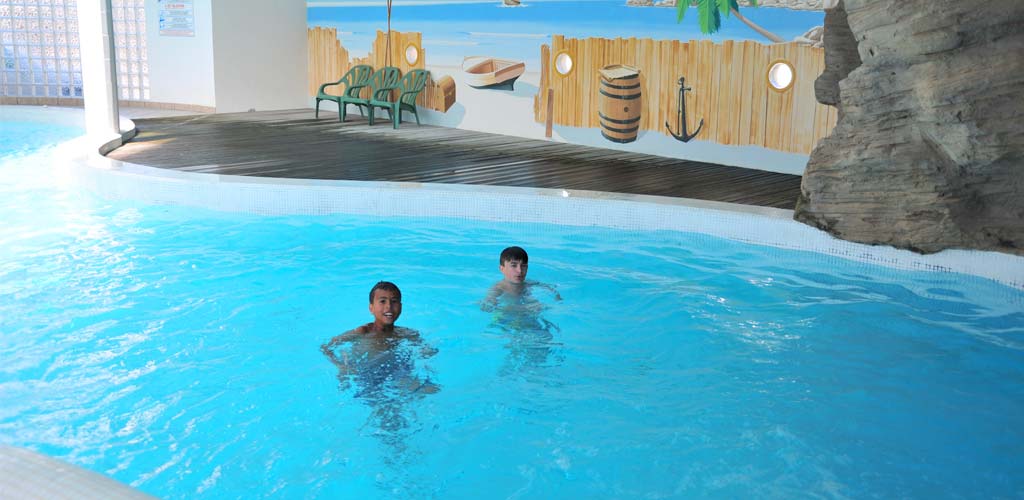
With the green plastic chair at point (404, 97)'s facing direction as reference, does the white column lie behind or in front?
in front

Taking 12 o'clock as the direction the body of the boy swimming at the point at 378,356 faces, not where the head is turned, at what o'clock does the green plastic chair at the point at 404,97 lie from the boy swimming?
The green plastic chair is roughly at 6 o'clock from the boy swimming.

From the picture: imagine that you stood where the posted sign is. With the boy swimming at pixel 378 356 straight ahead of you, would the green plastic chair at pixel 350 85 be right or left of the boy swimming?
left

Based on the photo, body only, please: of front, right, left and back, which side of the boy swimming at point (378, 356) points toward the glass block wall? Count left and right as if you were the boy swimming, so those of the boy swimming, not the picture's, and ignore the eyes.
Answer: back

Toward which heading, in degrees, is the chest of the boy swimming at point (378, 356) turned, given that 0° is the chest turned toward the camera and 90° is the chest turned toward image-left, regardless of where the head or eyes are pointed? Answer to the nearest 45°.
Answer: approximately 0°

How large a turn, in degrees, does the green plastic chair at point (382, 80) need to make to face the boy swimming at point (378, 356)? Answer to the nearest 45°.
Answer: approximately 45° to its left

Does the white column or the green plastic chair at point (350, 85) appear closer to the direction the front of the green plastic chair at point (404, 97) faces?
the white column

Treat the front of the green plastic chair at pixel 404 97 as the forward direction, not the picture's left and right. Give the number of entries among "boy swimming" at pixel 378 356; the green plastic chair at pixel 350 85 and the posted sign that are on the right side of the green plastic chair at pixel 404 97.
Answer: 2

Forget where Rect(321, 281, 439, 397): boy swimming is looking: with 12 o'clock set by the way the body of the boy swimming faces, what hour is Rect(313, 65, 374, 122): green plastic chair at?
The green plastic chair is roughly at 6 o'clock from the boy swimming.

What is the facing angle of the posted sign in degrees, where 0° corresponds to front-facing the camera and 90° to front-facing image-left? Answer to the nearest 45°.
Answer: approximately 0°

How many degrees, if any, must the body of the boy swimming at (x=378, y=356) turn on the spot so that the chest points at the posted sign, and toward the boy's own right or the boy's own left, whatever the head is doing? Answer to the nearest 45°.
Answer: approximately 180°

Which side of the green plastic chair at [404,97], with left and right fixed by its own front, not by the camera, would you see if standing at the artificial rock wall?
left

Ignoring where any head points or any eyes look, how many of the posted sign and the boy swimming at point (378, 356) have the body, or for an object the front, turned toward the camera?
2

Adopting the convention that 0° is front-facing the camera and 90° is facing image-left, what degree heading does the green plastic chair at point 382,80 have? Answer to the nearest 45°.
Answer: approximately 45°
